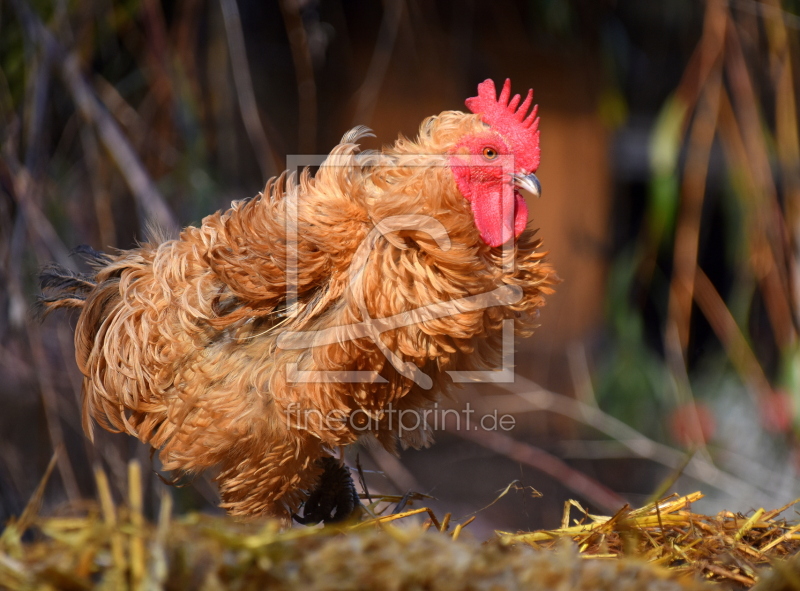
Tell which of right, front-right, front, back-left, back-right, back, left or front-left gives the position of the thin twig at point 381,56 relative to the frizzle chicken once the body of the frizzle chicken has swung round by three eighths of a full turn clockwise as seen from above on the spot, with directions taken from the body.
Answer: back-right

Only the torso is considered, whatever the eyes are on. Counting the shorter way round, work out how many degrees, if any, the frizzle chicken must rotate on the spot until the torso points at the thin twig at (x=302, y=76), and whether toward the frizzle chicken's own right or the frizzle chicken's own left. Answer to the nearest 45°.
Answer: approximately 90° to the frizzle chicken's own left

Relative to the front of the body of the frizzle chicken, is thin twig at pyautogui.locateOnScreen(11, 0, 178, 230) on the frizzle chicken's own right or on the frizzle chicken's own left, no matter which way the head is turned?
on the frizzle chicken's own left

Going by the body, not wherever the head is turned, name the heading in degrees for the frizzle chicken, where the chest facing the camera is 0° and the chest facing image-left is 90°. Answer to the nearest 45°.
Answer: approximately 270°

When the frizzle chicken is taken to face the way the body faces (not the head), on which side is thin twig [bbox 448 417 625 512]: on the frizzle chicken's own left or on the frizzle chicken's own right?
on the frizzle chicken's own left

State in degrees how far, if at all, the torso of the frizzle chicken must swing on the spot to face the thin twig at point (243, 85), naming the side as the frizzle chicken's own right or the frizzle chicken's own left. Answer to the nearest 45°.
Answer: approximately 90° to the frizzle chicken's own left
